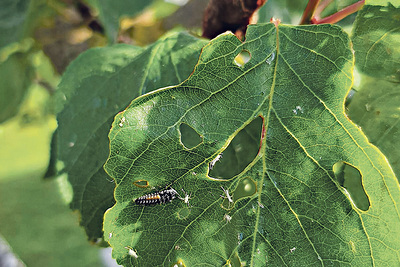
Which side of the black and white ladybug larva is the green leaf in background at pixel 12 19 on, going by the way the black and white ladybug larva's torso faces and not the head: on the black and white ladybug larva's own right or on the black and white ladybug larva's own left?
on the black and white ladybug larva's own left

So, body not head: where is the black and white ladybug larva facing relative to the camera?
to the viewer's right
